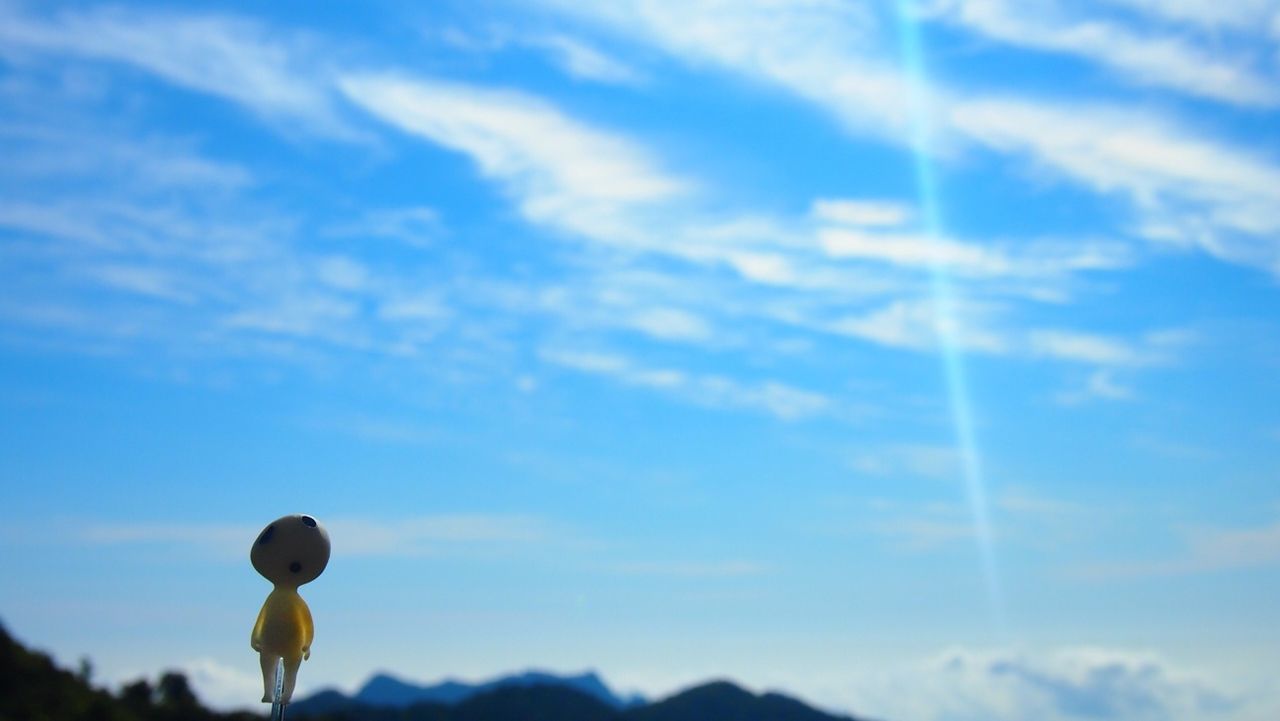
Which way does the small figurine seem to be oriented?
toward the camera
